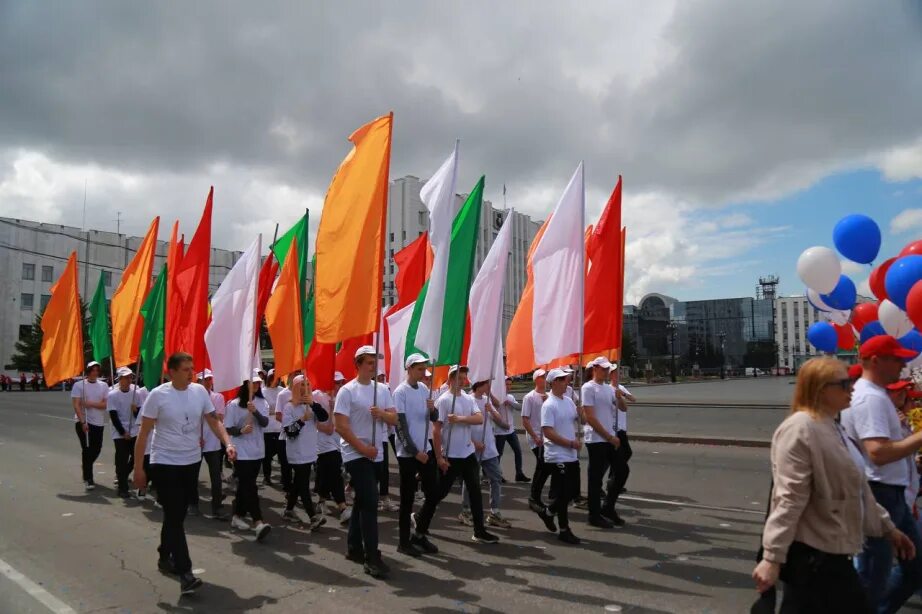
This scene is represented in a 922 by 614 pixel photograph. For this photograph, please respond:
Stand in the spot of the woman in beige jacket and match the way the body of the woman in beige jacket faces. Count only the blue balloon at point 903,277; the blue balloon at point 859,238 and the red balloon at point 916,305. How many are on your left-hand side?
3

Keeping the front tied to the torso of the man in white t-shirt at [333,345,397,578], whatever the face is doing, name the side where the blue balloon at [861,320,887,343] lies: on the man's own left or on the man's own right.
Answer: on the man's own left

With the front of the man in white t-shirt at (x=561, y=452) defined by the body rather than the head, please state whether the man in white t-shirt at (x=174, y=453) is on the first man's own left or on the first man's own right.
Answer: on the first man's own right

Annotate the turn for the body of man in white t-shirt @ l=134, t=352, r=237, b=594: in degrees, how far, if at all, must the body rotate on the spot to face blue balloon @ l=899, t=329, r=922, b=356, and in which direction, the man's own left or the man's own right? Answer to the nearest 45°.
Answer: approximately 45° to the man's own left

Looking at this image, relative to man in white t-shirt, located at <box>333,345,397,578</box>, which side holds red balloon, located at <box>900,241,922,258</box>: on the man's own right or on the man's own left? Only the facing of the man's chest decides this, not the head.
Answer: on the man's own left

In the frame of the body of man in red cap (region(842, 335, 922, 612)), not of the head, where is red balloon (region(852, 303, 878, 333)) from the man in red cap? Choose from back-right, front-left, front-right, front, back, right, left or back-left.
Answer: left

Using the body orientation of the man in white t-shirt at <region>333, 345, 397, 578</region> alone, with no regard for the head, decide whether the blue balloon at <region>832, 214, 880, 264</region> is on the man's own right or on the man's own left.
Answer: on the man's own left
